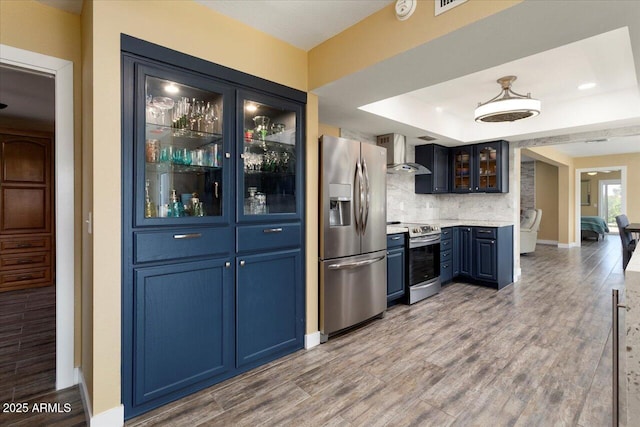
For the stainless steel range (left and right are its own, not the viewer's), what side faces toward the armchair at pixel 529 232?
left

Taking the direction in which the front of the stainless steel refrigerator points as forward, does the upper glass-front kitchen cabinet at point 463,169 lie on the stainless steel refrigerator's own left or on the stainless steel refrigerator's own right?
on the stainless steel refrigerator's own left

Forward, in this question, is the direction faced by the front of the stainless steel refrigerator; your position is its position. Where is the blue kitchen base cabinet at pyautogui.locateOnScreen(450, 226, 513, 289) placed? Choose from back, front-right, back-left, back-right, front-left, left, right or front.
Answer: left

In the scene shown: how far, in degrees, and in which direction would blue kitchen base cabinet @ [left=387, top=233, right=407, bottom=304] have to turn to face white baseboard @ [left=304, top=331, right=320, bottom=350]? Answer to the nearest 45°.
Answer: approximately 90° to its right

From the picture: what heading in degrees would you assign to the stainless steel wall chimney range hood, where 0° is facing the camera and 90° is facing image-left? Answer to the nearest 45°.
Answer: approximately 315°

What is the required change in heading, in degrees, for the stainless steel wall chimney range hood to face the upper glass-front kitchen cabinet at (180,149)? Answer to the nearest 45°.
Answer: approximately 90° to its right

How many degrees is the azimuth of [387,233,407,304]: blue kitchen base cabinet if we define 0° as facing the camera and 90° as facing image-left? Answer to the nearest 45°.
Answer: approximately 315°

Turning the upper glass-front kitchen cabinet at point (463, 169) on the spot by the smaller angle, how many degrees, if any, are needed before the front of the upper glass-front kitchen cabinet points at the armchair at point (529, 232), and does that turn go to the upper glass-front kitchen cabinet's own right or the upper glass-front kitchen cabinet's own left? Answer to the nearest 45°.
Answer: approximately 135° to the upper glass-front kitchen cabinet's own left
